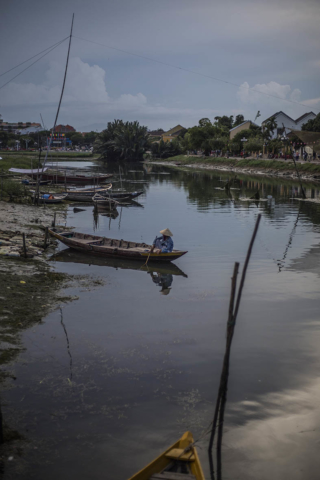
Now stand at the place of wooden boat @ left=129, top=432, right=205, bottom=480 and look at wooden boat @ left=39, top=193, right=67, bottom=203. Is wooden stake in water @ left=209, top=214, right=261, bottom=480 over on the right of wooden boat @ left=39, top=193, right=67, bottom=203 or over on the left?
right
